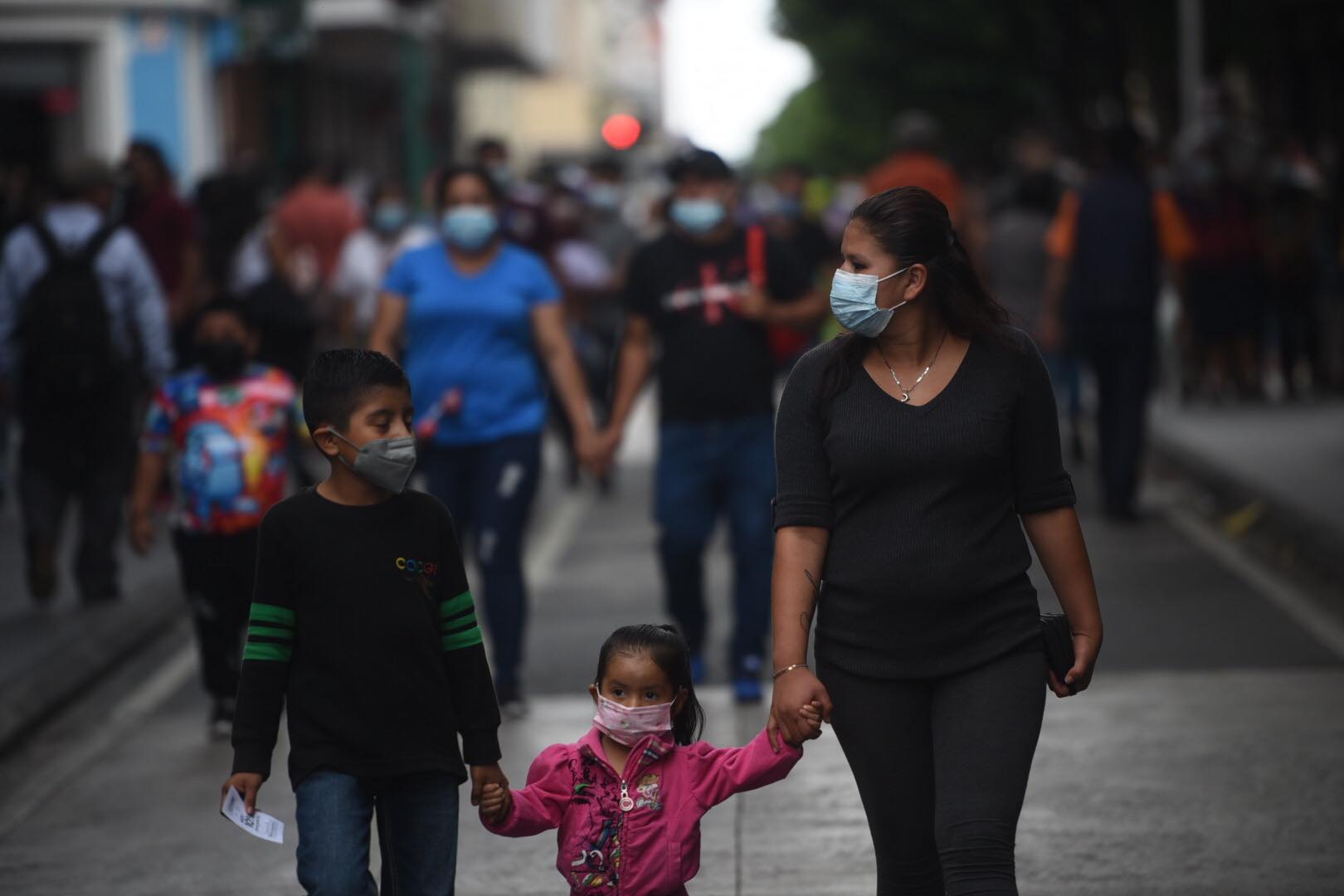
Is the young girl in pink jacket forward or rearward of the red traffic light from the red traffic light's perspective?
forward

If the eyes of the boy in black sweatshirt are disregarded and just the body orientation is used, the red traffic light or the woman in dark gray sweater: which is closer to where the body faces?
the woman in dark gray sweater

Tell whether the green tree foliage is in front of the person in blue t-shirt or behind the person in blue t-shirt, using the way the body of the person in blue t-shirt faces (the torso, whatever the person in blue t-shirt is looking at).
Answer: behind

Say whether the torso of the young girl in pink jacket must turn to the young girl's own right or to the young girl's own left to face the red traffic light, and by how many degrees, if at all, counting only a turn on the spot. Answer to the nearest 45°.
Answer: approximately 180°

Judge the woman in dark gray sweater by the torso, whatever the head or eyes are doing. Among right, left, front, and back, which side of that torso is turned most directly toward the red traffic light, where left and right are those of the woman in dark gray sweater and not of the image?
back

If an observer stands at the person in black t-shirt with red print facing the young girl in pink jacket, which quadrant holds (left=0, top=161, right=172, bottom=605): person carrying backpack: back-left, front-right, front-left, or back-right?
back-right

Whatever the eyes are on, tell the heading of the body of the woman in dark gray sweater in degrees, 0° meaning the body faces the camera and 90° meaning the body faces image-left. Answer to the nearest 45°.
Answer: approximately 0°

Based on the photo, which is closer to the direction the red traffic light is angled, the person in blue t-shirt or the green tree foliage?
the person in blue t-shirt

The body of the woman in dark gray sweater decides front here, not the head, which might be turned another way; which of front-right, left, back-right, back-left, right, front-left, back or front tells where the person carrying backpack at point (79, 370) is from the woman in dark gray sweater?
back-right

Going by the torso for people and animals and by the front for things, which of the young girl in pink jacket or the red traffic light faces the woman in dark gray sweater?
the red traffic light

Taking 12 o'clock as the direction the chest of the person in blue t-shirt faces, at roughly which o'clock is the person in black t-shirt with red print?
The person in black t-shirt with red print is roughly at 9 o'clock from the person in blue t-shirt.

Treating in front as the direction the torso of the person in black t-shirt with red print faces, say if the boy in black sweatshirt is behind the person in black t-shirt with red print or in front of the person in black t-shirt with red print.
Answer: in front
